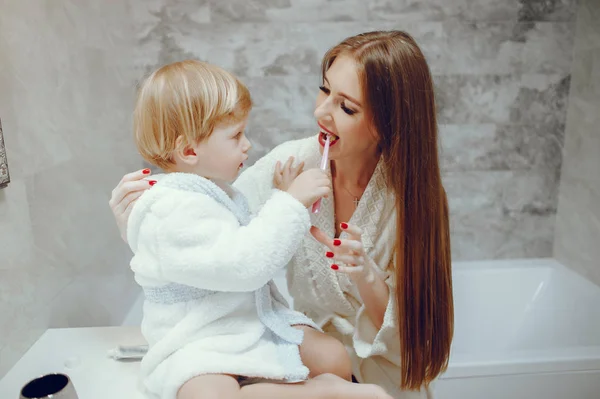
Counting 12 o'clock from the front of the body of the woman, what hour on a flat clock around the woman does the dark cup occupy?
The dark cup is roughly at 12 o'clock from the woman.

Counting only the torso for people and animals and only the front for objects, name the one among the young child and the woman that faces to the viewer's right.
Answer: the young child

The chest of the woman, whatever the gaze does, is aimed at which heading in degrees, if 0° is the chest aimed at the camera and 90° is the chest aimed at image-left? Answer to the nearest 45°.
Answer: approximately 45°

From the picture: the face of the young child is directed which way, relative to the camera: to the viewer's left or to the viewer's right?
to the viewer's right

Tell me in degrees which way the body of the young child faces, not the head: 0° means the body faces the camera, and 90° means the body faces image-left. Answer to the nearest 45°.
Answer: approximately 270°

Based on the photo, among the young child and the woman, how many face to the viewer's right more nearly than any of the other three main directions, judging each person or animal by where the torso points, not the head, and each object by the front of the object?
1
